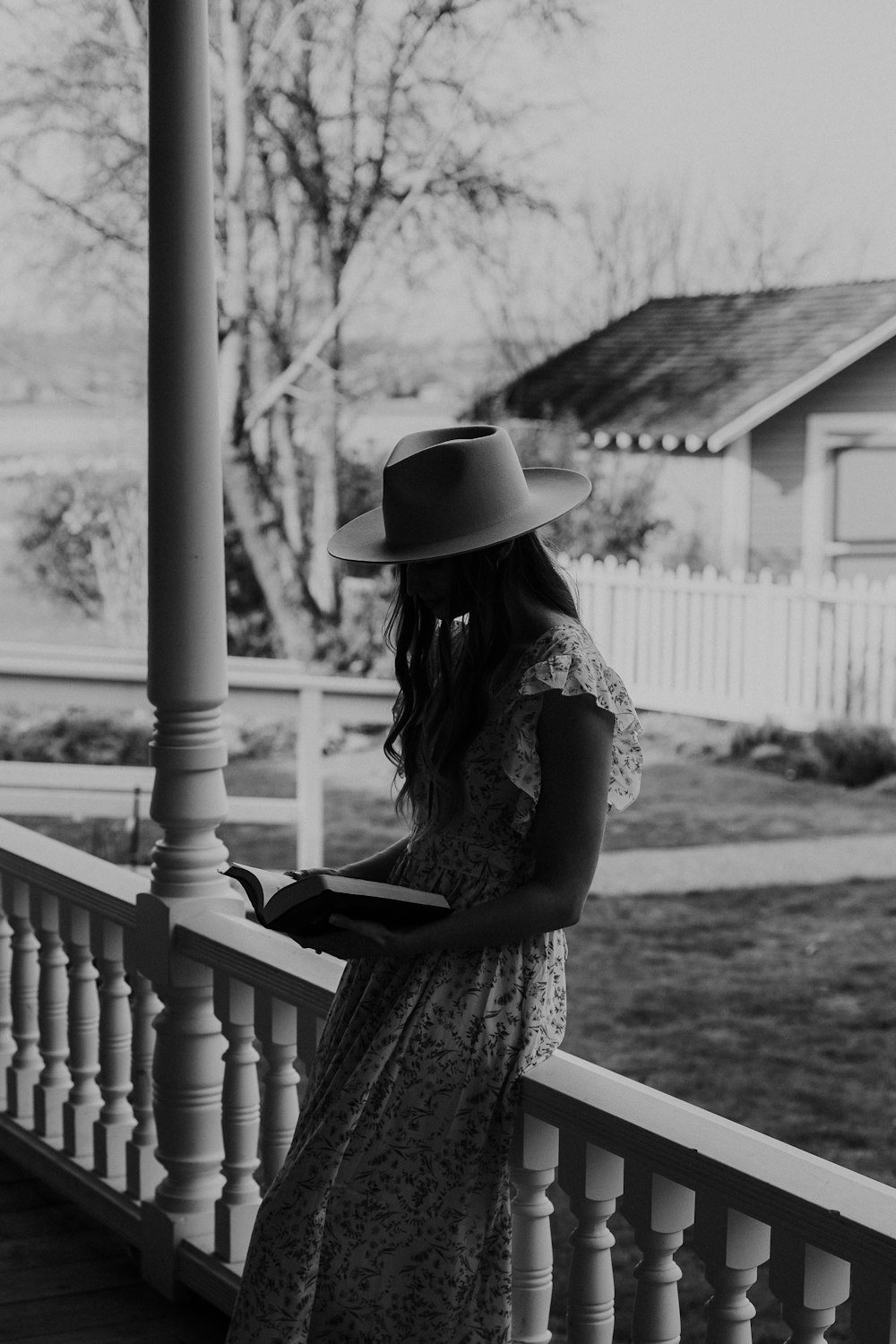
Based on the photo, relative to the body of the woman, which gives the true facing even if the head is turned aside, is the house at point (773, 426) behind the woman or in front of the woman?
behind

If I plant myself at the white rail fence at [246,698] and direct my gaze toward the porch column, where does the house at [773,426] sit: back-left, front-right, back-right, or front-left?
back-left

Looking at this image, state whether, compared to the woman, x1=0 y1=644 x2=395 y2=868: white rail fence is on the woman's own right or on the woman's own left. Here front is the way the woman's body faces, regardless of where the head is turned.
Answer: on the woman's own right

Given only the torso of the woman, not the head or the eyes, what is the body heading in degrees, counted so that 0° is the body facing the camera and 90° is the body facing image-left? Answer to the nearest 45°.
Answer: approximately 45°

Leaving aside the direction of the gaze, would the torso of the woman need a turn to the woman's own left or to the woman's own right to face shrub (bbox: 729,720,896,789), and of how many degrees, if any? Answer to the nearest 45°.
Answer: approximately 135° to the woman's own right

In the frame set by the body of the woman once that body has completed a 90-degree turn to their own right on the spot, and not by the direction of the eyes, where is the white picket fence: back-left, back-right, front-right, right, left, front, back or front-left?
front-right

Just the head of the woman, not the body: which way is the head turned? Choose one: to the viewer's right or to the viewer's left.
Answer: to the viewer's left
